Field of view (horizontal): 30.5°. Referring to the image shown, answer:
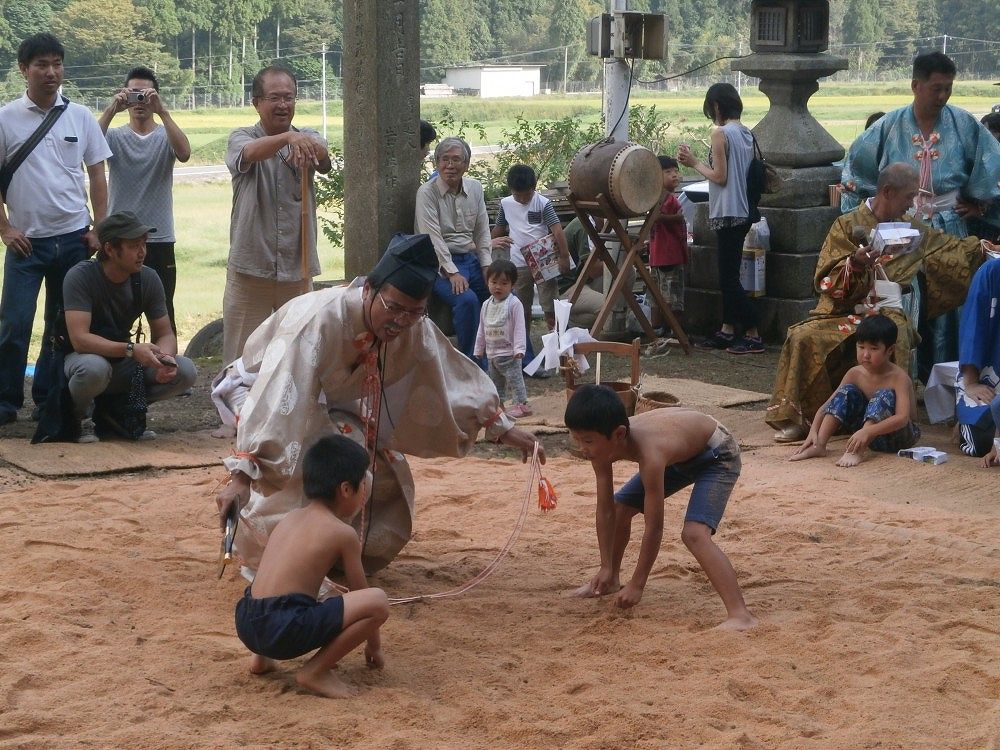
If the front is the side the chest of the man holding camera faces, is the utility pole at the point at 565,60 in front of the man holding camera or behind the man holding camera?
behind

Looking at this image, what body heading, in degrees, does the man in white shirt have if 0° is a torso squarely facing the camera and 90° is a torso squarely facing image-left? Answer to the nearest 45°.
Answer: approximately 0°

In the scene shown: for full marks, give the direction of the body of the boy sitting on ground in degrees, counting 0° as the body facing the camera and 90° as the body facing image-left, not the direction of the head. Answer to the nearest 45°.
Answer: approximately 45°

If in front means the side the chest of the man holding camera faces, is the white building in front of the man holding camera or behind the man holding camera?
behind

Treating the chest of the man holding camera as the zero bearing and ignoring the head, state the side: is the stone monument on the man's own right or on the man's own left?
on the man's own left

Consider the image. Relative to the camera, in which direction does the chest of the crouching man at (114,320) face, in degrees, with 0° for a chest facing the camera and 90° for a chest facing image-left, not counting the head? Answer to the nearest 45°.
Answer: approximately 315°

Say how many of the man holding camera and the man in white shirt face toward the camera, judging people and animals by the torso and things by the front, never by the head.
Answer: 2
